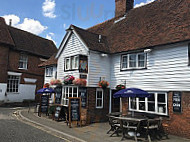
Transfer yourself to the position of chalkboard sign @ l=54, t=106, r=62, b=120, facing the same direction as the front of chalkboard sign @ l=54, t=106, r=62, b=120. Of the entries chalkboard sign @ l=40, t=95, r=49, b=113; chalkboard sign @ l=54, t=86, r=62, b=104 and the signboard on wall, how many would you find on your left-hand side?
1

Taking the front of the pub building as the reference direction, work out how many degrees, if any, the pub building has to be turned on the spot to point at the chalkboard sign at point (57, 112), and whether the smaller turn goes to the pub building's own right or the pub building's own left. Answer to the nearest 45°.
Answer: approximately 45° to the pub building's own right

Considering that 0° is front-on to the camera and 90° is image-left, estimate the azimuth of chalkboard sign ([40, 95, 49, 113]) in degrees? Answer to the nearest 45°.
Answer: approximately 0°

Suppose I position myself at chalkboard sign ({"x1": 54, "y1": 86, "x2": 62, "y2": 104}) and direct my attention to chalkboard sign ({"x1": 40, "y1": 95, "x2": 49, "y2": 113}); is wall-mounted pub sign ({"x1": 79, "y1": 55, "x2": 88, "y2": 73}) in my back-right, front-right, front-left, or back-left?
back-left

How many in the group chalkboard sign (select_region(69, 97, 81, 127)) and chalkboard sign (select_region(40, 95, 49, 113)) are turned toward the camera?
2

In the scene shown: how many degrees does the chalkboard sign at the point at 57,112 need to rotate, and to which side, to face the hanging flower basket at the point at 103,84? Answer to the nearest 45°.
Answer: approximately 135° to its left
